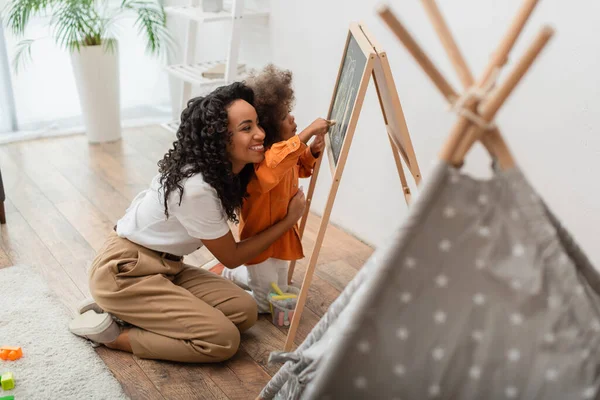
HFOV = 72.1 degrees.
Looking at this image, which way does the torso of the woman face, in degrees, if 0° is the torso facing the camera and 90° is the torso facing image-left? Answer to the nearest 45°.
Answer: approximately 270°

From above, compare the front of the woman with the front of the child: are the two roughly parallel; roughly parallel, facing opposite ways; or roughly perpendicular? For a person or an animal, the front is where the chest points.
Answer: roughly parallel

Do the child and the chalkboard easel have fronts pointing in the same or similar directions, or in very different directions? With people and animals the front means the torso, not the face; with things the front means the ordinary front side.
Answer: very different directions

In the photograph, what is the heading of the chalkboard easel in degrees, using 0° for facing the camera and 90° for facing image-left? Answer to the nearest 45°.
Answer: approximately 90°

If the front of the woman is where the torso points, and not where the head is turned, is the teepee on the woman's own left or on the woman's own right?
on the woman's own right

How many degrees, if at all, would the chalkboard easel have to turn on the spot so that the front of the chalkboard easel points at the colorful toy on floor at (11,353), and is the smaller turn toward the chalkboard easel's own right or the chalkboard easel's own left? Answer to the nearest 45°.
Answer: approximately 45° to the chalkboard easel's own left

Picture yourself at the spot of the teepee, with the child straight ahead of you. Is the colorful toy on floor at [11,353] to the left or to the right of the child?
left

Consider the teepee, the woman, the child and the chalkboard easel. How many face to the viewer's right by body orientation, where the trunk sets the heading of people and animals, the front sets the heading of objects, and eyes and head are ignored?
2

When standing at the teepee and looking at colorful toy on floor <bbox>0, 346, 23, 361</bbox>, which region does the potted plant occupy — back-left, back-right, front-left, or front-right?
front-right
